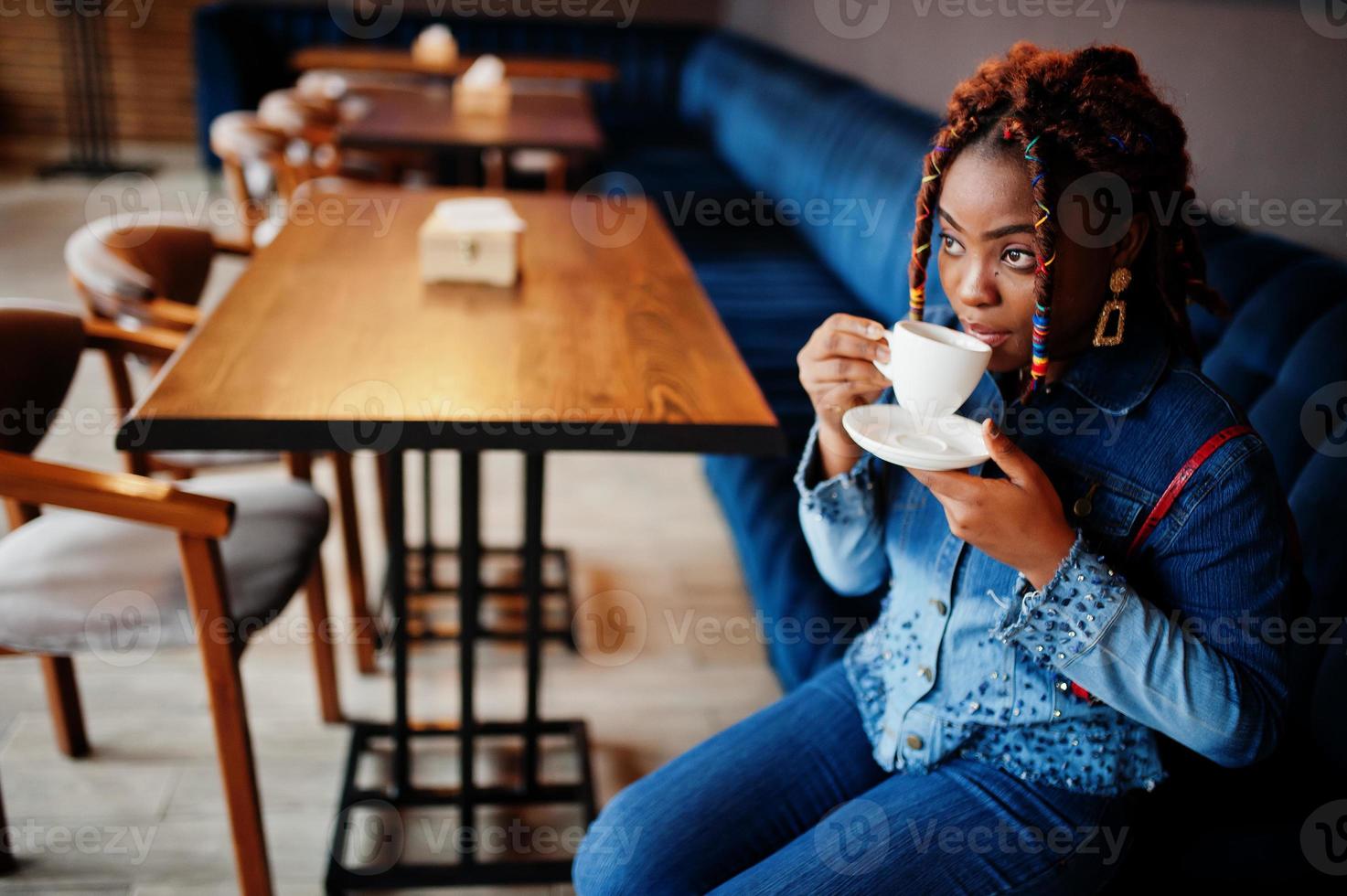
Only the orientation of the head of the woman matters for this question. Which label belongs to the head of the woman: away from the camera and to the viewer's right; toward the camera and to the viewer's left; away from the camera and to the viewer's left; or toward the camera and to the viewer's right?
toward the camera and to the viewer's left

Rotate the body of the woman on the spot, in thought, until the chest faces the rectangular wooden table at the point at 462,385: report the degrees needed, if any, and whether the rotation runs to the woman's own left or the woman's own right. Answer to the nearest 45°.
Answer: approximately 90° to the woman's own right

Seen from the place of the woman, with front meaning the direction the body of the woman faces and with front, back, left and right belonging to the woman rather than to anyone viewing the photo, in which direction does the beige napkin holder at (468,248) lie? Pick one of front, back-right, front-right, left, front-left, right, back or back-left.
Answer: right

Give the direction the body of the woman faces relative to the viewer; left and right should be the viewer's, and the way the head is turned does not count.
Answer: facing the viewer and to the left of the viewer

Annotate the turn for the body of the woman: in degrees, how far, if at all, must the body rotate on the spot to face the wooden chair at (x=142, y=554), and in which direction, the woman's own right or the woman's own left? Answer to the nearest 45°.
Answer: approximately 45° to the woman's own right

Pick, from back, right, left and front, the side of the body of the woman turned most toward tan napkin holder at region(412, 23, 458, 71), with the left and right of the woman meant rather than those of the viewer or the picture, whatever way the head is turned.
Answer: right
